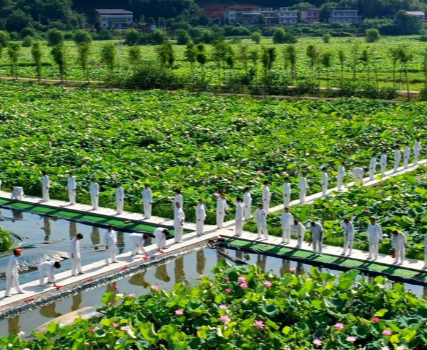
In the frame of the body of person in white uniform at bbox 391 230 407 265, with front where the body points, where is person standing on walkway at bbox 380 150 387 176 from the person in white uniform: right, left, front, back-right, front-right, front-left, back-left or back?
back-right

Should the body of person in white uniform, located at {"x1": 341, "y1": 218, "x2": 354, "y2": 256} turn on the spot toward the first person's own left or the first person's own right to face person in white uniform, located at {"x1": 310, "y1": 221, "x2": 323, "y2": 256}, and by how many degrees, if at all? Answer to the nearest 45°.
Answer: approximately 45° to the first person's own right

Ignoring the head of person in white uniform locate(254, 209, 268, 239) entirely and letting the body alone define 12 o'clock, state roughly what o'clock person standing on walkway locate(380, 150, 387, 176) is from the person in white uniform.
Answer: The person standing on walkway is roughly at 7 o'clock from the person in white uniform.

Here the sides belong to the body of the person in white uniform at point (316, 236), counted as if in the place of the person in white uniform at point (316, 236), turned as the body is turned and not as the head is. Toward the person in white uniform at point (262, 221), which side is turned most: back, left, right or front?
right

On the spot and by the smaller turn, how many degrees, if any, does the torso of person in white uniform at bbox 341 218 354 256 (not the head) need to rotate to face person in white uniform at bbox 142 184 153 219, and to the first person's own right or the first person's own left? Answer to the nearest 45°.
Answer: approximately 90° to the first person's own right

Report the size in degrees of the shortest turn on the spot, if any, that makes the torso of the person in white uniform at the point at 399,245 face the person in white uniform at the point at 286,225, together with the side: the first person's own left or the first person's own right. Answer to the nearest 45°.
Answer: approximately 45° to the first person's own right

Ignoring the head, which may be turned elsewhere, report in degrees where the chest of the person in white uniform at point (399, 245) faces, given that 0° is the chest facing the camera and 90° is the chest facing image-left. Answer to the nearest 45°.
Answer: approximately 45°

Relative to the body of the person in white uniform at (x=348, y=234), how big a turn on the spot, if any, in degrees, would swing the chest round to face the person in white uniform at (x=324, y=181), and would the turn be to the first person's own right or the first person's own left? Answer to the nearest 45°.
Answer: approximately 135° to the first person's own right

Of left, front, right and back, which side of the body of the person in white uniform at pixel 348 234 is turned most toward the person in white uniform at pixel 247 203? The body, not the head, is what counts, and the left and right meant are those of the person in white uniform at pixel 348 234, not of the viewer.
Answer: right

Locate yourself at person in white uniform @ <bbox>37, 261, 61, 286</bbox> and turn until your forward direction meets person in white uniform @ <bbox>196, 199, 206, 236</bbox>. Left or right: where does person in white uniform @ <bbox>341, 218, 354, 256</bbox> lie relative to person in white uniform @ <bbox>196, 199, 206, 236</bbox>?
right

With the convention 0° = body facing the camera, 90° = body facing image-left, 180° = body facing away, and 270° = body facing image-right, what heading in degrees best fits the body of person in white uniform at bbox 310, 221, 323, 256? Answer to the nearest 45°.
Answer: approximately 45°

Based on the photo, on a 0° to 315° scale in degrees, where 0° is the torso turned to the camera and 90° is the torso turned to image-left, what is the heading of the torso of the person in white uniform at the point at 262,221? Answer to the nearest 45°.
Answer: approximately 0°

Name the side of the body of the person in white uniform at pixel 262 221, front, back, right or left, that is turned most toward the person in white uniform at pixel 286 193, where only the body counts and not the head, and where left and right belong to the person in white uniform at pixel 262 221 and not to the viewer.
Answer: back
